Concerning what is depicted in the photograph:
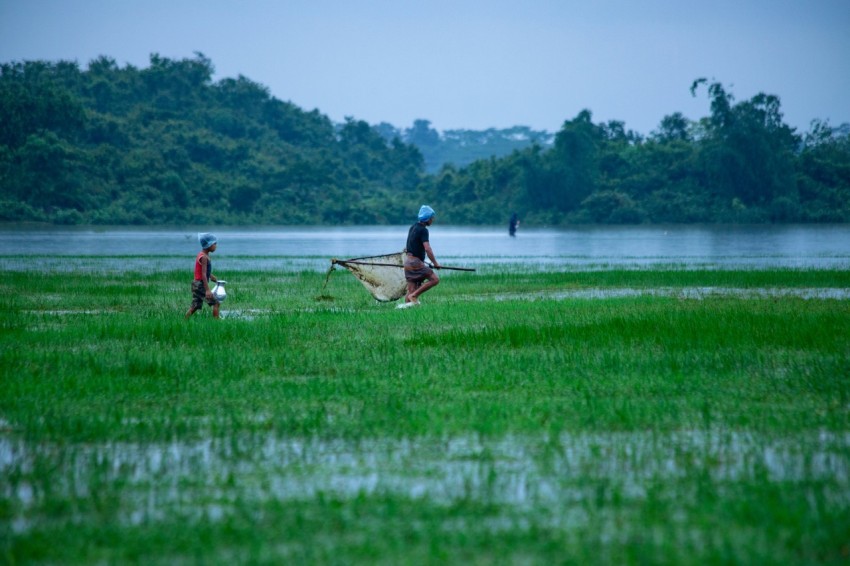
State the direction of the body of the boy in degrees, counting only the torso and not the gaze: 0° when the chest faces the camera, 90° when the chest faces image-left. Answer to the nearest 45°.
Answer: approximately 270°

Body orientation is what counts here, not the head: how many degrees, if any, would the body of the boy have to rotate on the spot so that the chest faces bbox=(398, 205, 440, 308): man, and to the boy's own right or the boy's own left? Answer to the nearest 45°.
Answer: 0° — they already face them

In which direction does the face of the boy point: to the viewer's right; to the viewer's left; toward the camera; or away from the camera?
to the viewer's right
